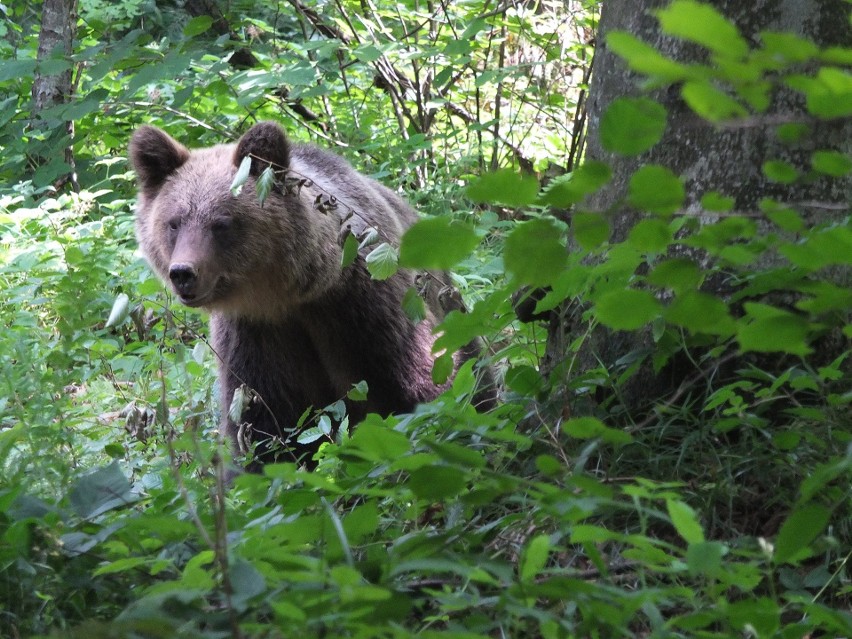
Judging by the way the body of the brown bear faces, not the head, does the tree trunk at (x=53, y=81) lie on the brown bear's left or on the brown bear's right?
on the brown bear's right

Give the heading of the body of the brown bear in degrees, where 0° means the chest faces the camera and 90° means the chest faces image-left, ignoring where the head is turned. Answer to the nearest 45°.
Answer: approximately 45°

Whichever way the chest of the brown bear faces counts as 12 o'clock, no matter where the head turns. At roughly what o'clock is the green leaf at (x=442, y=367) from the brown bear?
The green leaf is roughly at 10 o'clock from the brown bear.

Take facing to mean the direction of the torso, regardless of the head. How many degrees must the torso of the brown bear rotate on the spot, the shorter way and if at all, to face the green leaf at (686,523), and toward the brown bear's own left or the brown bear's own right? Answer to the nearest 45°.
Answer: approximately 45° to the brown bear's own left

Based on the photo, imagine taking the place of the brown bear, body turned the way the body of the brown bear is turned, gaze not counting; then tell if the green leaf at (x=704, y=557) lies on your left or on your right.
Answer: on your left
